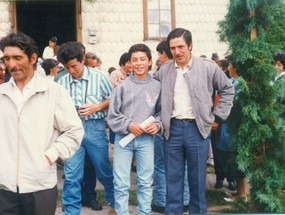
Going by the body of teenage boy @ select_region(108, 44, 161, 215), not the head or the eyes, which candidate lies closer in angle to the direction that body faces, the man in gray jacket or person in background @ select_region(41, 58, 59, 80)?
the man in gray jacket

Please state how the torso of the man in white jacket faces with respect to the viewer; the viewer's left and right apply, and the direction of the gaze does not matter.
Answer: facing the viewer and to the left of the viewer

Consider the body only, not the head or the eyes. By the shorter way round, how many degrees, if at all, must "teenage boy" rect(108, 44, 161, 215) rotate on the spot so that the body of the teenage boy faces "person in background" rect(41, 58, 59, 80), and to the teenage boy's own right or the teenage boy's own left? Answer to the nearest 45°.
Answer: approximately 135° to the teenage boy's own right

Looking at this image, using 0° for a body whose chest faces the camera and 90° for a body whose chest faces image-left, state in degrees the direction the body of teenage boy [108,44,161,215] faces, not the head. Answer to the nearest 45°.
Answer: approximately 0°

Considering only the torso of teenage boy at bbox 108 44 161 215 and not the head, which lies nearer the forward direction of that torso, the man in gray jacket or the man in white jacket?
the man in white jacket

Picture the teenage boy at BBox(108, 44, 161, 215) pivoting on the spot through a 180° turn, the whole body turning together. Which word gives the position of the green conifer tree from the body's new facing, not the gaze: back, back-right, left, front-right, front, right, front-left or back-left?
right

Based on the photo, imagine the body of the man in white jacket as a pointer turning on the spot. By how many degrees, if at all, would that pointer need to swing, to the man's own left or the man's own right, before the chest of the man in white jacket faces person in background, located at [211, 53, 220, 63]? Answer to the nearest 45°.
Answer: approximately 180°

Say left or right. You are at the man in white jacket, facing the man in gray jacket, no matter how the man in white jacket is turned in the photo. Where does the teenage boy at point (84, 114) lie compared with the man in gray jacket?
left
